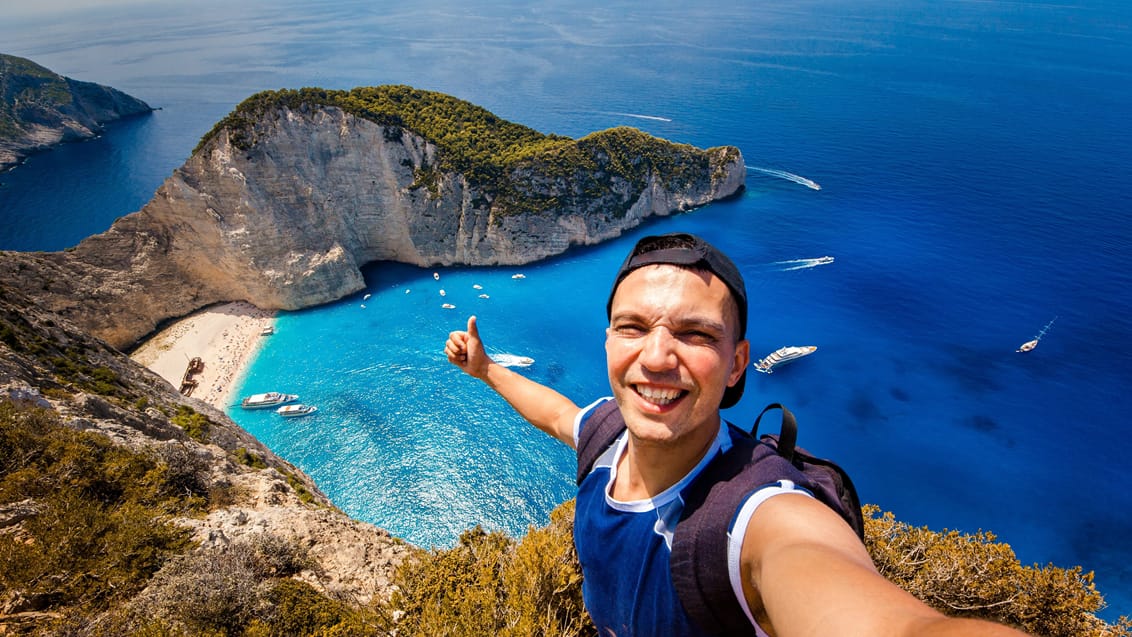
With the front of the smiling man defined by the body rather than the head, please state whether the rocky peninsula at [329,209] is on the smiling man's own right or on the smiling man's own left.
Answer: on the smiling man's own right

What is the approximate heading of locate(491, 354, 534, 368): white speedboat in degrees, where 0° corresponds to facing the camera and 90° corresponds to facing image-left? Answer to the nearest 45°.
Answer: approximately 270°

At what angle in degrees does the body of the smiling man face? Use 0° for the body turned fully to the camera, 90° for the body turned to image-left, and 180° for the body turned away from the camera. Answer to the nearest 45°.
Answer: approximately 45°

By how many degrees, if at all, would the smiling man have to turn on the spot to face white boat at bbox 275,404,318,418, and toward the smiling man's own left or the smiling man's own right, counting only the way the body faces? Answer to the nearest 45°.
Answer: approximately 90° to the smiling man's own right

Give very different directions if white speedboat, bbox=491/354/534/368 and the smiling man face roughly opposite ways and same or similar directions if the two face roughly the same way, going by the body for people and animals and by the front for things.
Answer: very different directions

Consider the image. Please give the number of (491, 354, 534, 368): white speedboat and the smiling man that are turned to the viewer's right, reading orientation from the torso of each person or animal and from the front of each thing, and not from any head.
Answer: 1

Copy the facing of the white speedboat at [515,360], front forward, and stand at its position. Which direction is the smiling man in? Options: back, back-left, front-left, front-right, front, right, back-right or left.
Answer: right

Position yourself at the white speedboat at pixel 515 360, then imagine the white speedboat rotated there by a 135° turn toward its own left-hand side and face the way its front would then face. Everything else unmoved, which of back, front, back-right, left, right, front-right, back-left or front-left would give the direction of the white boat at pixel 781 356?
back-right

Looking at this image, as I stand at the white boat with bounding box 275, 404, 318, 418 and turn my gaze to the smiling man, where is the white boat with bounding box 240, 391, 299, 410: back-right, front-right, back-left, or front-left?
back-right

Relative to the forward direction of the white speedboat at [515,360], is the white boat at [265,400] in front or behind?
behind

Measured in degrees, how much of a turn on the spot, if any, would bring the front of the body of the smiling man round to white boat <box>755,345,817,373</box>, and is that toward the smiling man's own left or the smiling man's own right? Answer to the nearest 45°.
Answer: approximately 135° to the smiling man's own right
